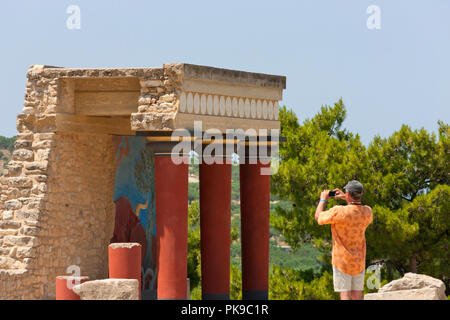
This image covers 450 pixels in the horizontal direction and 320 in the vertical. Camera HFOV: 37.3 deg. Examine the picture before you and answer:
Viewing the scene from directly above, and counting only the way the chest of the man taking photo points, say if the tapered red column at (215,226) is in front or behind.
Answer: in front

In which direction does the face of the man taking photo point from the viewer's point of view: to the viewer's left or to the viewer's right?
to the viewer's left

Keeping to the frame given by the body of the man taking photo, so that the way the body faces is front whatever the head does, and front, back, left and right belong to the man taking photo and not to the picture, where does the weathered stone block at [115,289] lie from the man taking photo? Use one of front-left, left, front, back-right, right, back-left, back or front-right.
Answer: front-left

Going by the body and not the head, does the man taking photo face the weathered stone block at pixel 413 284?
no

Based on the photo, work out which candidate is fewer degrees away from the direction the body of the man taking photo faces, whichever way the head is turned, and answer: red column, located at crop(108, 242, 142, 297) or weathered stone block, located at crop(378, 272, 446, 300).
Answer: the red column

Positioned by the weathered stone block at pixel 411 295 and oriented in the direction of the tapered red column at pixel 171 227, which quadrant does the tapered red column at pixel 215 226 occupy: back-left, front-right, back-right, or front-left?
front-right

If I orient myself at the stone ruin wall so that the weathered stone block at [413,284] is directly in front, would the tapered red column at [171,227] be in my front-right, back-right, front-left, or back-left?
front-left

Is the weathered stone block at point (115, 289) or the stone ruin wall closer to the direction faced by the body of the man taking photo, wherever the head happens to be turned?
the stone ruin wall

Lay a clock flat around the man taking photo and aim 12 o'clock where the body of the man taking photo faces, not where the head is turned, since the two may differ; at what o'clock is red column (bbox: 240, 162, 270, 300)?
The red column is roughly at 1 o'clock from the man taking photo.

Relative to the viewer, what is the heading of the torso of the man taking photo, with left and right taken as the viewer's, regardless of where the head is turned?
facing away from the viewer and to the left of the viewer

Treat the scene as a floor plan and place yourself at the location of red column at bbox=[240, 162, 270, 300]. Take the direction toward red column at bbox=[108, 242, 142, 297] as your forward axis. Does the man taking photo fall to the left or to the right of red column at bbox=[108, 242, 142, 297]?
left

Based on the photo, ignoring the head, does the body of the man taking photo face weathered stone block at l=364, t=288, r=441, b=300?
no

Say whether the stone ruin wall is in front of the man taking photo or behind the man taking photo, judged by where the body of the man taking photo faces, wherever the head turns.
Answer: in front
